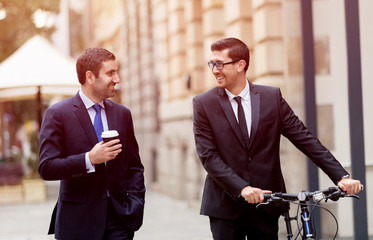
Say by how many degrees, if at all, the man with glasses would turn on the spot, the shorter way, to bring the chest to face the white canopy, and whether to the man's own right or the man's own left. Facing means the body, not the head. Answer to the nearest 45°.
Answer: approximately 135° to the man's own right

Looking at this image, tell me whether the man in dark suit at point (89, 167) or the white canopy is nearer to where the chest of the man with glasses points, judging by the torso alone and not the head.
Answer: the man in dark suit

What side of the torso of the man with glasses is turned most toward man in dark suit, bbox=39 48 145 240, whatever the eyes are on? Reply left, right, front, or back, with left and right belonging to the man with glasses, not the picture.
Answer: right

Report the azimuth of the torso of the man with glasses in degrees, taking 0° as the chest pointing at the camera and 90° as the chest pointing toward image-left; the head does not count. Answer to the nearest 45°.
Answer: approximately 0°

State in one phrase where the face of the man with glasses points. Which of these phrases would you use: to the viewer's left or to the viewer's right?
to the viewer's left
